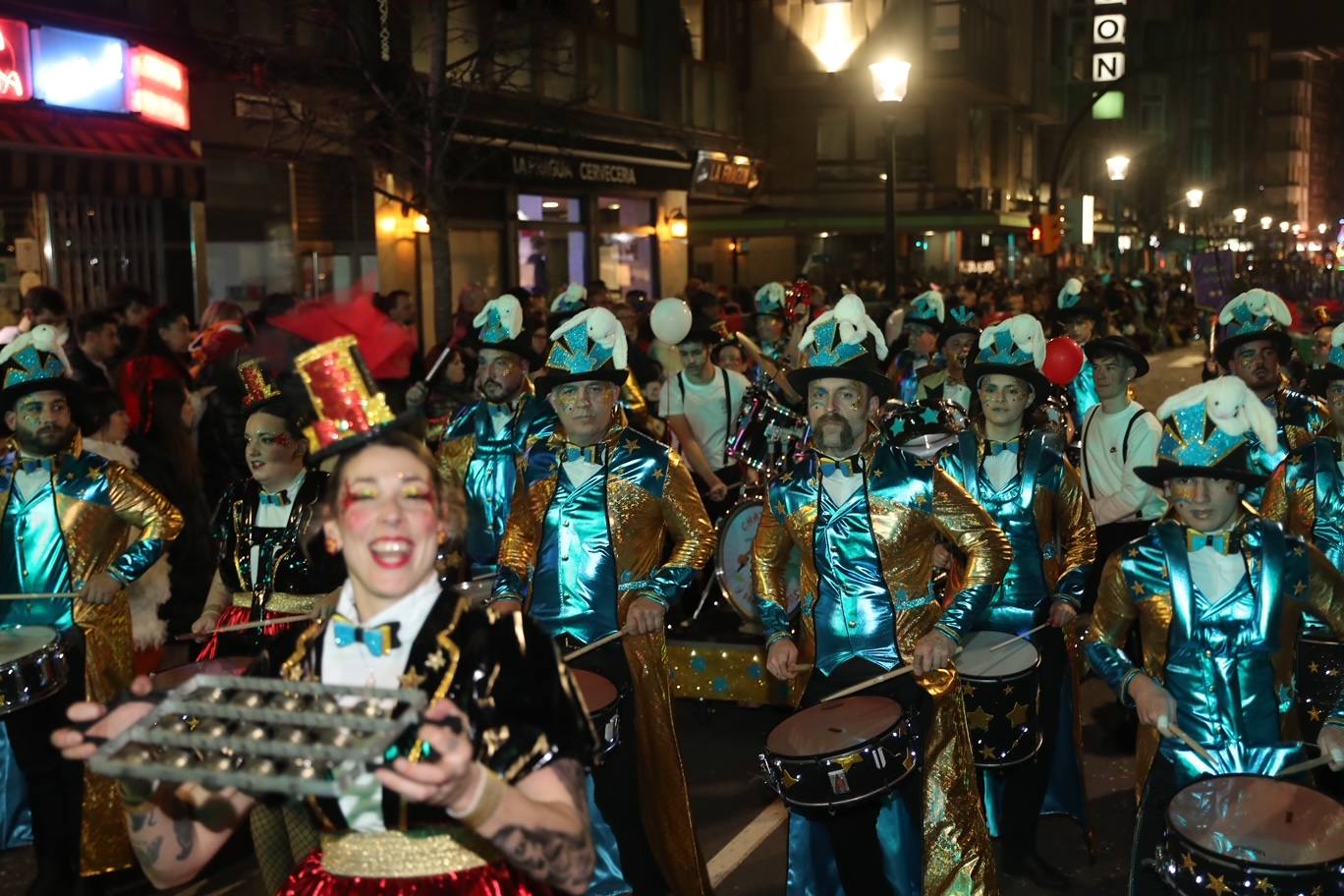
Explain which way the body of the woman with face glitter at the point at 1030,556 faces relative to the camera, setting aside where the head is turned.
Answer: toward the camera

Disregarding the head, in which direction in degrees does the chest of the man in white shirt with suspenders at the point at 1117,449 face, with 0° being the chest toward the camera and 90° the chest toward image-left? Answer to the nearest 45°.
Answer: approximately 45°

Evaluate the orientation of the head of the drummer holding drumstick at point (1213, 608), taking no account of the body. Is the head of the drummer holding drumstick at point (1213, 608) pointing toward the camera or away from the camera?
toward the camera

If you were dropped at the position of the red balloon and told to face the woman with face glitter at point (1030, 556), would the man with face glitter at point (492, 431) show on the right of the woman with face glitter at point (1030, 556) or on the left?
right

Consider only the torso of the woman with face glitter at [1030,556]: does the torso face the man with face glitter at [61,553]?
no

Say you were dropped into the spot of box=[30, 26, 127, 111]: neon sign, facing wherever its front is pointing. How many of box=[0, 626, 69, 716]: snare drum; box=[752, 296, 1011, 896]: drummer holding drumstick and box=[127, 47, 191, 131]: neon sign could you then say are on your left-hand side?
1

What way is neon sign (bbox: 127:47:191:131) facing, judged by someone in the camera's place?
facing the viewer and to the right of the viewer

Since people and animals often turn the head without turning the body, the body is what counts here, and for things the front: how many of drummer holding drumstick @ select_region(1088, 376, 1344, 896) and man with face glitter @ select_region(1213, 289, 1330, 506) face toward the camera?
2

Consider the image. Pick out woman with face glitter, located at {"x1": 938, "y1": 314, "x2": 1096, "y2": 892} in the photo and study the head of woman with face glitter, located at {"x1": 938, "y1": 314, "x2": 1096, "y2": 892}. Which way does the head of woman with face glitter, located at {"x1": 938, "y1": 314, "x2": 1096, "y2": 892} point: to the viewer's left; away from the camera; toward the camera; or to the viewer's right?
toward the camera

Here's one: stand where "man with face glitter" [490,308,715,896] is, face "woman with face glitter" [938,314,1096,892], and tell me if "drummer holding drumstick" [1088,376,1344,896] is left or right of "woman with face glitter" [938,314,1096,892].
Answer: right

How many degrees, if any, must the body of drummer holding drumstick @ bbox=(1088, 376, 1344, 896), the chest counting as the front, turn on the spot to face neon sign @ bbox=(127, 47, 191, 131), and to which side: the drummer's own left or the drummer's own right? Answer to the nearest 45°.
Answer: approximately 135° to the drummer's own right

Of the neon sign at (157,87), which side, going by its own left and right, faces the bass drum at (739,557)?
front

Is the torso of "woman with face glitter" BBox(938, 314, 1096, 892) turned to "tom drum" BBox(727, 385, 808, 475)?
no

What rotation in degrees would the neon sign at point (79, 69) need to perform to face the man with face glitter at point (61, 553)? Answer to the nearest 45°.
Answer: approximately 45° to its right

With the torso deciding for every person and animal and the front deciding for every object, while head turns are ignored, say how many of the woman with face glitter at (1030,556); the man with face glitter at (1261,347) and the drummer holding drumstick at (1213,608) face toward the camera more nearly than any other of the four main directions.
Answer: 3

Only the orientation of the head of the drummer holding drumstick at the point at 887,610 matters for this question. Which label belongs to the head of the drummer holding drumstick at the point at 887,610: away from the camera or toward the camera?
toward the camera

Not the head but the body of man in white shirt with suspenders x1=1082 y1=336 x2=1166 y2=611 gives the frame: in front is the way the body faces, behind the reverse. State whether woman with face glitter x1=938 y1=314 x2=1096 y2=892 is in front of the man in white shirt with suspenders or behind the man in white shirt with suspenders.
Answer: in front

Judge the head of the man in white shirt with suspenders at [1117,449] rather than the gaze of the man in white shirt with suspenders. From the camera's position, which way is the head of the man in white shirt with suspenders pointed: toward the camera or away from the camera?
toward the camera

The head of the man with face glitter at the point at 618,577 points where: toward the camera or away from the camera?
toward the camera

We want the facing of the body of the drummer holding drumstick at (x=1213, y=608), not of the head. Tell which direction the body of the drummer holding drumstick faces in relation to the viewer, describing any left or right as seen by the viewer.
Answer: facing the viewer

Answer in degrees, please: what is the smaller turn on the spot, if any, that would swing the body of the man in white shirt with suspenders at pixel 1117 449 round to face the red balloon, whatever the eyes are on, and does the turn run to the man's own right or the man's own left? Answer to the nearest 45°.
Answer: approximately 135° to the man's own right

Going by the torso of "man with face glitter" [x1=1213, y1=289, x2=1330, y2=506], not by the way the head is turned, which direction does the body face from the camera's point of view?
toward the camera
